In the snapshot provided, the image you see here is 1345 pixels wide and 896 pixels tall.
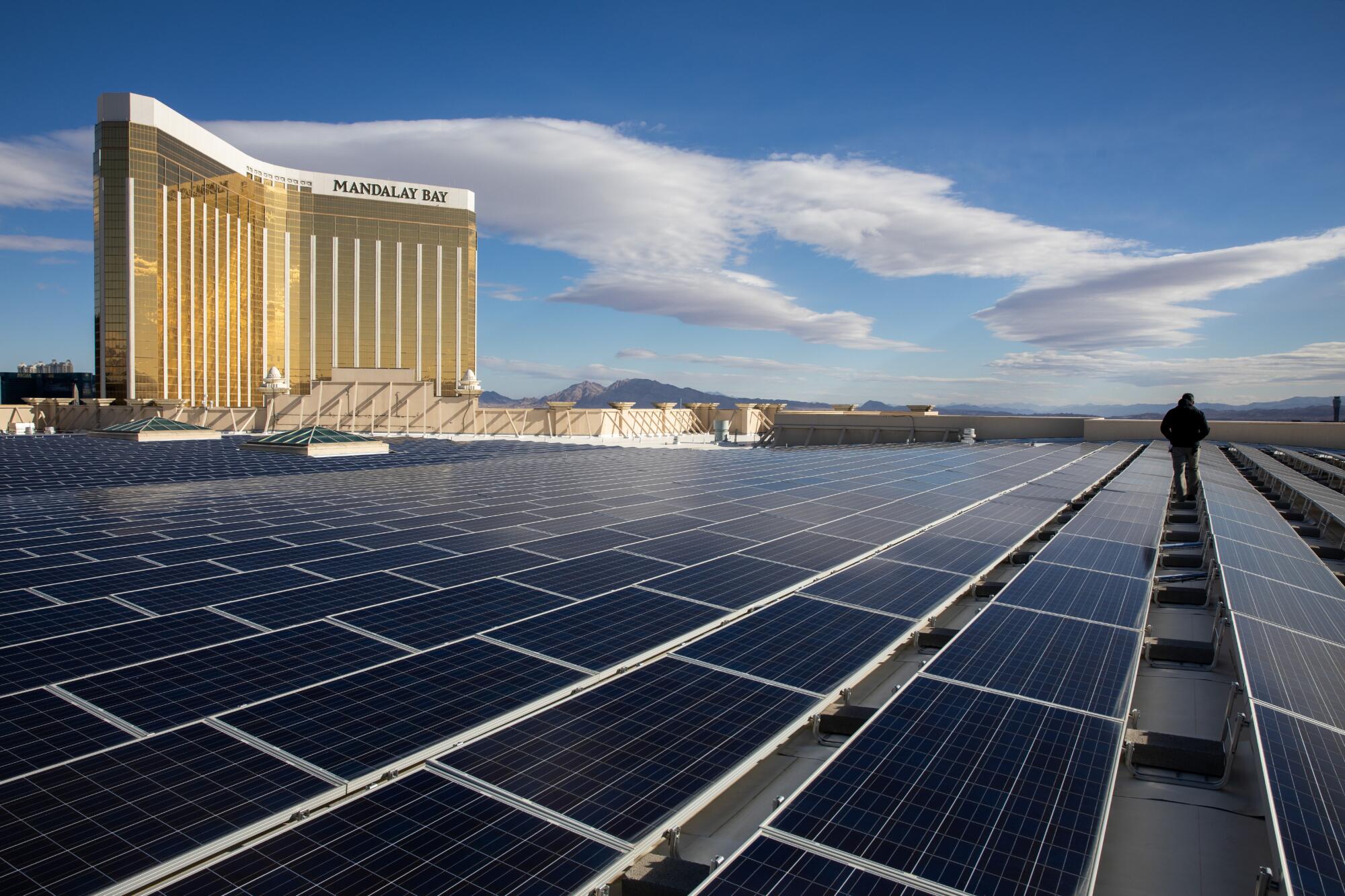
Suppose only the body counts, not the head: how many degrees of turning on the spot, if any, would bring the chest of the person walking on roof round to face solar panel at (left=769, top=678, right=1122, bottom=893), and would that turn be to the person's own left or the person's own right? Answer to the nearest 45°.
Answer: approximately 180°

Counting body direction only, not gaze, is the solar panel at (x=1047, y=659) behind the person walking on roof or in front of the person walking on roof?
behind

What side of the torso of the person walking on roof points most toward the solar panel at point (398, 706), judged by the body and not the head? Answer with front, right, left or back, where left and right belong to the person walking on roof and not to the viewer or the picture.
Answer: back

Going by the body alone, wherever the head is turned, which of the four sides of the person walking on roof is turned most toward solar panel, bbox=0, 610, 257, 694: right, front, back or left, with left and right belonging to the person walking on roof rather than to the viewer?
back

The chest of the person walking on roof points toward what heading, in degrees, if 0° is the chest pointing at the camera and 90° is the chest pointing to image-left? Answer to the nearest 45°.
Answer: approximately 180°

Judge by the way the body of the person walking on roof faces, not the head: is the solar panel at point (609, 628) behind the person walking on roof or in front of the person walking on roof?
behind

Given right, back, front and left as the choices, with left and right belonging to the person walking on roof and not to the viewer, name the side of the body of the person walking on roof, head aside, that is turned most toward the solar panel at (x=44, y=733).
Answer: back

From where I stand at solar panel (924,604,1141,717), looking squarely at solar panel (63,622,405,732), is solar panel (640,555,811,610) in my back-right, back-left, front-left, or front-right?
front-right

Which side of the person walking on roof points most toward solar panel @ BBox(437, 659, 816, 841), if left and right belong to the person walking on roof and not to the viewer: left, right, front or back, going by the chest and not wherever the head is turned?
back

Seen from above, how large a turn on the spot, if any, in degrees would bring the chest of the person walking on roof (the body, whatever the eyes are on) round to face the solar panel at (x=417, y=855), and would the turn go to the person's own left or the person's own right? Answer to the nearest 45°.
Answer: approximately 180°

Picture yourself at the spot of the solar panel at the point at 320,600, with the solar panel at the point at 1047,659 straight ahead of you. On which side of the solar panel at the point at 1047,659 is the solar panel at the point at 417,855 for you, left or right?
right

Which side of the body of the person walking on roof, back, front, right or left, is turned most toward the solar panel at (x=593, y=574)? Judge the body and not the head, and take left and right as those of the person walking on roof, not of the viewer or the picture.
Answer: back

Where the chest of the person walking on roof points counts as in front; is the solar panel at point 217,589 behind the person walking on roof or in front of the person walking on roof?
behind

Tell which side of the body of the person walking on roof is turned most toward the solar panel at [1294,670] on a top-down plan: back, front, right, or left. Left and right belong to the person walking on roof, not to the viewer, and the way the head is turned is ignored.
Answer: back

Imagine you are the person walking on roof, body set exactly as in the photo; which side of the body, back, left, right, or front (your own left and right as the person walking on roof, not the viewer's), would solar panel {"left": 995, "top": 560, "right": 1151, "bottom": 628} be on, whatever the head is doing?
back

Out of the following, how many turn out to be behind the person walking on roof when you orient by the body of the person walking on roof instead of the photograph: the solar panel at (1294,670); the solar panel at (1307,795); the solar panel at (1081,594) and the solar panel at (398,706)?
4

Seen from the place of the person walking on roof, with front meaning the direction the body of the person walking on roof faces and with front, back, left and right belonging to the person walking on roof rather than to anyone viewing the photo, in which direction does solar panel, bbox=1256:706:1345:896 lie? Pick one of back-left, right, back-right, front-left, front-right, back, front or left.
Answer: back
